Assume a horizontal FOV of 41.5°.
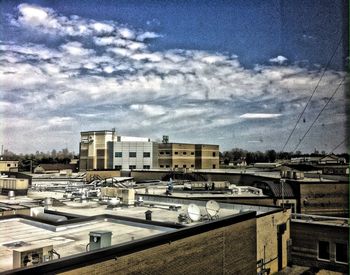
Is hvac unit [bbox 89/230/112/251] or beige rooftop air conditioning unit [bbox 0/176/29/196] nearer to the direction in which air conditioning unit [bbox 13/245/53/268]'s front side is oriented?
the hvac unit

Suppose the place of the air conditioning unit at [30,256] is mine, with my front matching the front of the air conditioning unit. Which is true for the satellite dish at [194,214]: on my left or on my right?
on my left

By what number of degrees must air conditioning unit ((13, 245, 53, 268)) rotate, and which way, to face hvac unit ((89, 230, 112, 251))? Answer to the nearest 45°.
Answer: approximately 90° to its left

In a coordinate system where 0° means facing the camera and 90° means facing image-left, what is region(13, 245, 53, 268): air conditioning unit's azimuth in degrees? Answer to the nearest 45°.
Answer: approximately 315°

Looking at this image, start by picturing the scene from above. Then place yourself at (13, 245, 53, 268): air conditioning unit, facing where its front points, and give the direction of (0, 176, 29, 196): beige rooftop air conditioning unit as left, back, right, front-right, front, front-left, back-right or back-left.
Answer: back-left

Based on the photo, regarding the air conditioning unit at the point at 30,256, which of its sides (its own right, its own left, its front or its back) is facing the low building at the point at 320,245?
left

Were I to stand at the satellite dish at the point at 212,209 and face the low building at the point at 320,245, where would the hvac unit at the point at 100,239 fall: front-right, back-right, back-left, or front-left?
back-right
